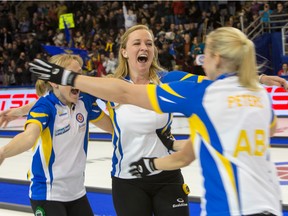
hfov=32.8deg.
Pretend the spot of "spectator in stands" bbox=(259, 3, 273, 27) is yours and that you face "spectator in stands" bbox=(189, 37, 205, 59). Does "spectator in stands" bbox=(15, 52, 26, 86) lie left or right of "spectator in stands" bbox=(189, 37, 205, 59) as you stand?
right

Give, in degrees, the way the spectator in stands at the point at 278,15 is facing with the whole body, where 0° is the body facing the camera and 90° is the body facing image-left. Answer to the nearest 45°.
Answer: approximately 0°

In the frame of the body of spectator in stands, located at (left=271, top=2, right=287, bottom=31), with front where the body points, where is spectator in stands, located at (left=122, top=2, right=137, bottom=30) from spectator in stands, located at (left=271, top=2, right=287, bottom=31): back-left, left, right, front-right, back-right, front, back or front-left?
right

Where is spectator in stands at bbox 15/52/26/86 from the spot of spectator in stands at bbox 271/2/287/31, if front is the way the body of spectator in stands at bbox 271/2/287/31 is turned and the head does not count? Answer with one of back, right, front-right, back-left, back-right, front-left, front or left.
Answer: right

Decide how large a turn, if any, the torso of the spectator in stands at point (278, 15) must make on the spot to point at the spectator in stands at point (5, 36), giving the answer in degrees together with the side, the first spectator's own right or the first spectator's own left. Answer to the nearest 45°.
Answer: approximately 90° to the first spectator's own right

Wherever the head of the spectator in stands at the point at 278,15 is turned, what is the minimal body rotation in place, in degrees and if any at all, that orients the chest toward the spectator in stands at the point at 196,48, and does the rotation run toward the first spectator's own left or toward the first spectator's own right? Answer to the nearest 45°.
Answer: approximately 45° to the first spectator's own right

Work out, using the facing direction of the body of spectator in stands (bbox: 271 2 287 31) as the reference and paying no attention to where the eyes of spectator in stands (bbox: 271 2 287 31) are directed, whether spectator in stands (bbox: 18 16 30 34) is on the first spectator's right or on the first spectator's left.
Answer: on the first spectator's right

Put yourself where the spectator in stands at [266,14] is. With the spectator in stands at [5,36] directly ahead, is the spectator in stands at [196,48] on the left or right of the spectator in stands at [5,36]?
left
